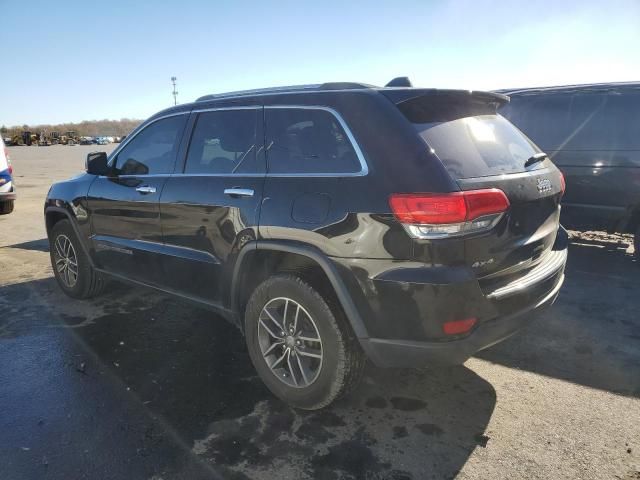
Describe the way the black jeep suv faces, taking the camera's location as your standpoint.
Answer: facing away from the viewer and to the left of the viewer

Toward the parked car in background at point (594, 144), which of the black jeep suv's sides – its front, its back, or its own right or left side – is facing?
right
